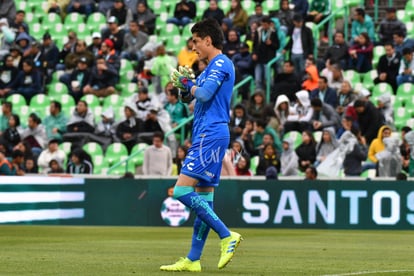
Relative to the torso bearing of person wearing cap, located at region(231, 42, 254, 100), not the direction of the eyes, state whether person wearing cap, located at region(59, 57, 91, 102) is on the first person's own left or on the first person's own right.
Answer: on the first person's own right

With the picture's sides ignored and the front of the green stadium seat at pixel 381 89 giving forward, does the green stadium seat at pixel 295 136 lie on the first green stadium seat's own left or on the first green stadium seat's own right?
on the first green stadium seat's own right

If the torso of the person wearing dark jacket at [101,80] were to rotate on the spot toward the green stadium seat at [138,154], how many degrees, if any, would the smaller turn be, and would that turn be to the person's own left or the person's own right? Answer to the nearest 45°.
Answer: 0° — they already face it

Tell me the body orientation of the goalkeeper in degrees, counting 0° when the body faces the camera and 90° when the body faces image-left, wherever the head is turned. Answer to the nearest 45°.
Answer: approximately 90°

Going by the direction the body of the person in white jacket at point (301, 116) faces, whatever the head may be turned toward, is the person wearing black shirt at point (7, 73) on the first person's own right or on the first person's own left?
on the first person's own right

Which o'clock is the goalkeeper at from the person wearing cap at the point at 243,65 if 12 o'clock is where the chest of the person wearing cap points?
The goalkeeper is roughly at 12 o'clock from the person wearing cap.

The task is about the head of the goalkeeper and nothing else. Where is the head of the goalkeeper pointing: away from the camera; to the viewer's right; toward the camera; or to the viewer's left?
to the viewer's left
